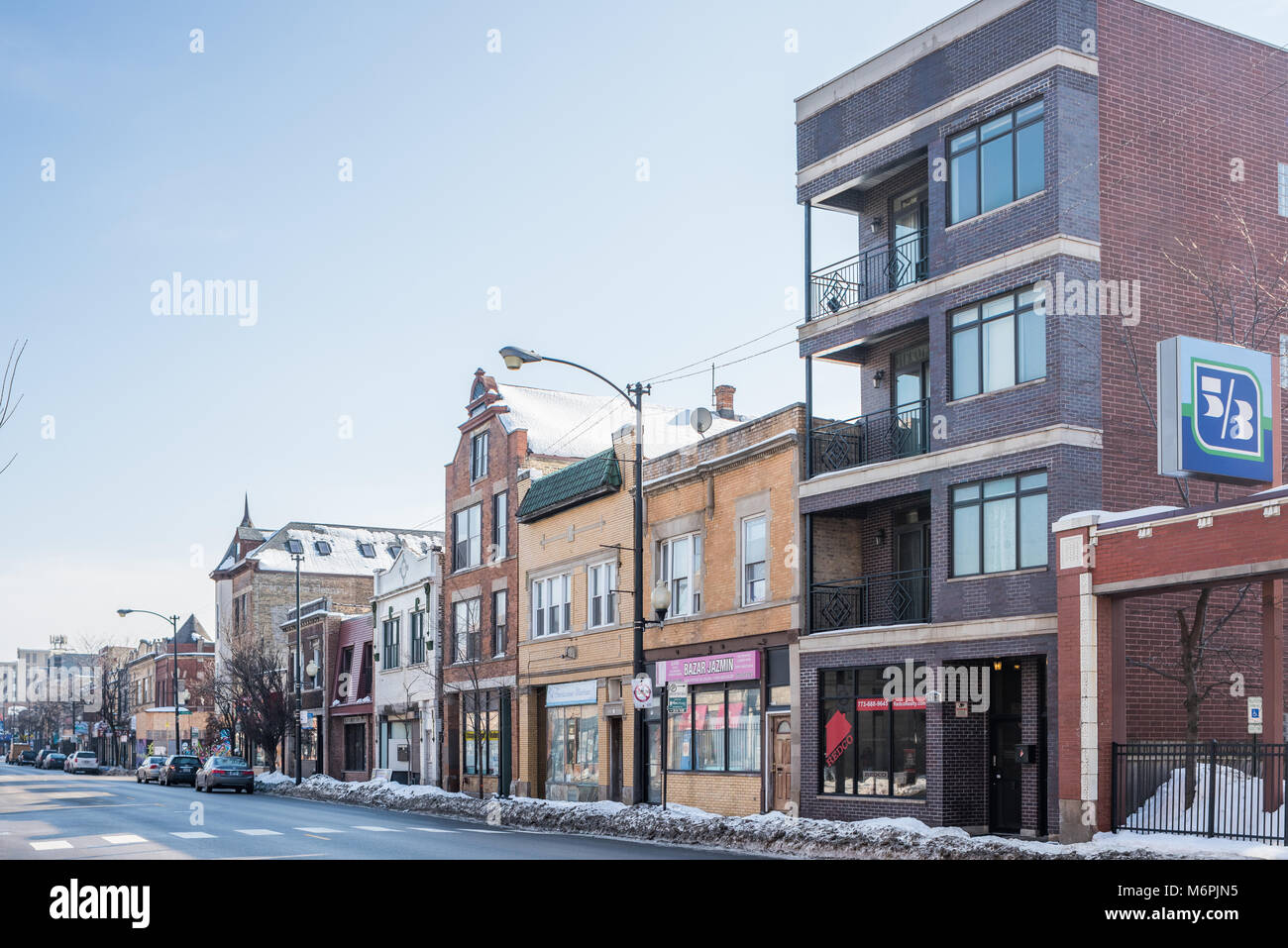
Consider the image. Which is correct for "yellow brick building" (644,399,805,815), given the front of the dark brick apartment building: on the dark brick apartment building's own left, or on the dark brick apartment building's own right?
on the dark brick apartment building's own right

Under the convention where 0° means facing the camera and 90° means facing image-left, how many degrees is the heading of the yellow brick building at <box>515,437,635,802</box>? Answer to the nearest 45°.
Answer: approximately 45°

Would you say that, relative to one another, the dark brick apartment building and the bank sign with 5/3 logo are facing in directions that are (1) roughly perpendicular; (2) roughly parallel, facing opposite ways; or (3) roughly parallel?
roughly perpendicular

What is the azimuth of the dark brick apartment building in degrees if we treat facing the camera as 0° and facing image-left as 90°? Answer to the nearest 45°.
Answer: approximately 45°
